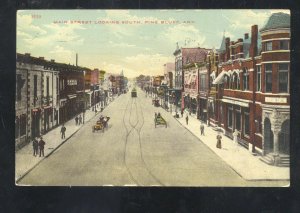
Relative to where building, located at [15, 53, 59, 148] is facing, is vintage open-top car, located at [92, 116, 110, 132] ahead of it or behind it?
ahead

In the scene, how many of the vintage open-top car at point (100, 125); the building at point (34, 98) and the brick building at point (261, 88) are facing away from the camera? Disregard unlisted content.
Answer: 0

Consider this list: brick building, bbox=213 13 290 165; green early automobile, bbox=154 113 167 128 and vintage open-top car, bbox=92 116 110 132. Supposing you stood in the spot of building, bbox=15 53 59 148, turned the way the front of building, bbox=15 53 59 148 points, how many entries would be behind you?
0

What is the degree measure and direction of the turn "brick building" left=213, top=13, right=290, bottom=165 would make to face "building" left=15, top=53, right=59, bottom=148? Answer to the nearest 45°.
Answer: approximately 45° to its right

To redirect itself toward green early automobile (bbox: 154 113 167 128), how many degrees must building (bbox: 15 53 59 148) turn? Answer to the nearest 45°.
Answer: approximately 45° to its left

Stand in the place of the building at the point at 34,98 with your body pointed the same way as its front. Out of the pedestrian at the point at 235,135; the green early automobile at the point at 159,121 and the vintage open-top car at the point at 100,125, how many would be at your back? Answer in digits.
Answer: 0

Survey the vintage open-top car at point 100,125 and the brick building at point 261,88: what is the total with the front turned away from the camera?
0

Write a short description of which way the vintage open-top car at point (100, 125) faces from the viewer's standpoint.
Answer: facing the viewer and to the left of the viewer

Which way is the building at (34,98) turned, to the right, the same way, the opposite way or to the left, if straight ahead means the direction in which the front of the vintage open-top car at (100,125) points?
to the left

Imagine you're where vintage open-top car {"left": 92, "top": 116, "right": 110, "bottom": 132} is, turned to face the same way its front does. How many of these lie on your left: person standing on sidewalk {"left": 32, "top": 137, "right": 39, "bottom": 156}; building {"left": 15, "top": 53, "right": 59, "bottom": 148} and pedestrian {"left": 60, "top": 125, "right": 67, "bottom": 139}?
0

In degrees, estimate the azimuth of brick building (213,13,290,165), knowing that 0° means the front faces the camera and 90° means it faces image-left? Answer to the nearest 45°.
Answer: approximately 45°
